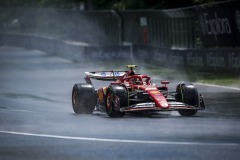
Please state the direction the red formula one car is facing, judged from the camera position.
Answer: facing the viewer and to the right of the viewer

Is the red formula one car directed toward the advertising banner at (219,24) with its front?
no

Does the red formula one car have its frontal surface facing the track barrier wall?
no
